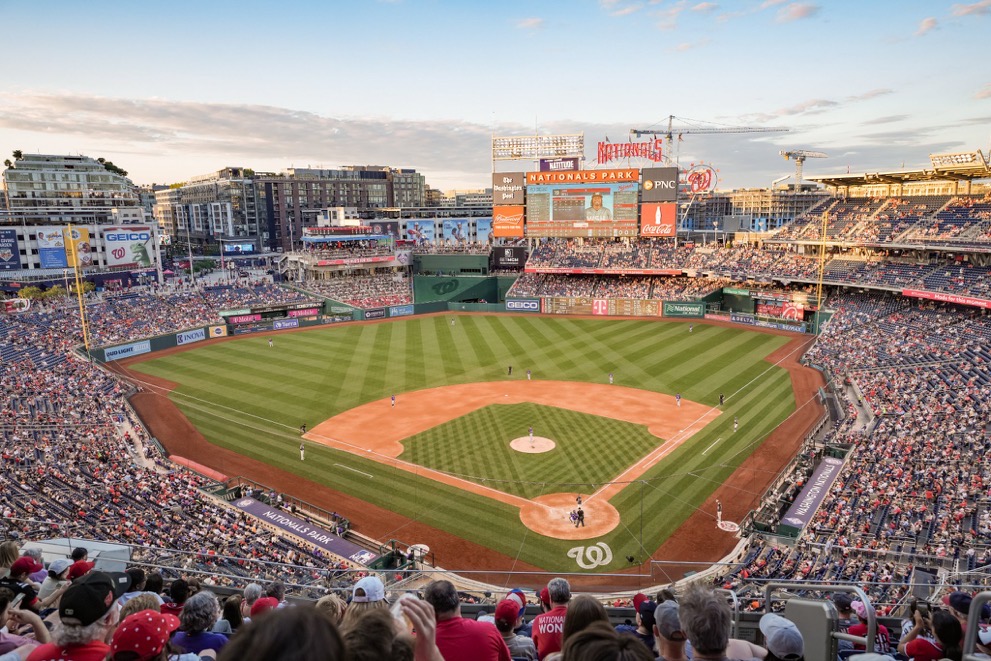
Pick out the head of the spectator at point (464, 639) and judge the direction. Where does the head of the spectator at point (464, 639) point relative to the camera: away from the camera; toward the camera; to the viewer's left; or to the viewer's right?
away from the camera

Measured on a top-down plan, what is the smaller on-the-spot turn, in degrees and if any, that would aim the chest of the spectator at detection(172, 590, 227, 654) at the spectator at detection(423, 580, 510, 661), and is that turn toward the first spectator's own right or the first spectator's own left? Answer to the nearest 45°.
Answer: approximately 90° to the first spectator's own right

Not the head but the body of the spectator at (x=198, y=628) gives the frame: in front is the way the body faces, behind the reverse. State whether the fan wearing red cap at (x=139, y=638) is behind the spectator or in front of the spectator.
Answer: behind

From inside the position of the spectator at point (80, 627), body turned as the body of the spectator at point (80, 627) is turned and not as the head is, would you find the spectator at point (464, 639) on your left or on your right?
on your right

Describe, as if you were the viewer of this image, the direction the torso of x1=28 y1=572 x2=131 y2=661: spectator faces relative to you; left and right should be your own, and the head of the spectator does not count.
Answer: facing away from the viewer and to the right of the viewer

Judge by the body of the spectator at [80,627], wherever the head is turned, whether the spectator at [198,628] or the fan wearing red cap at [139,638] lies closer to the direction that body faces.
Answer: the spectator

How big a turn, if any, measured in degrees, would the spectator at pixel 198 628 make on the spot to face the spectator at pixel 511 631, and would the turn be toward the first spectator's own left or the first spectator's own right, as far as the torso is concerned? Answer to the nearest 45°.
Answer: approximately 45° to the first spectator's own right

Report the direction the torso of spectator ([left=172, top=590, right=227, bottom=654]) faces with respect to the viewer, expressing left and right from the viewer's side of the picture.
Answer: facing away from the viewer and to the right of the viewer

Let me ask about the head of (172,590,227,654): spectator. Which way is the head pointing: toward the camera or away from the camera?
away from the camera
